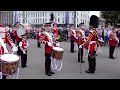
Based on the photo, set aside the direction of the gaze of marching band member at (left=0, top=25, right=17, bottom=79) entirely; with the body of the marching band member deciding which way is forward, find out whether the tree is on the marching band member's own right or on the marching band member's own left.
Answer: on the marching band member's own left

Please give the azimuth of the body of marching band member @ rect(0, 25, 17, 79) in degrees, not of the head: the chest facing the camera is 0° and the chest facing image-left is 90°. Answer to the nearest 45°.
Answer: approximately 315°
